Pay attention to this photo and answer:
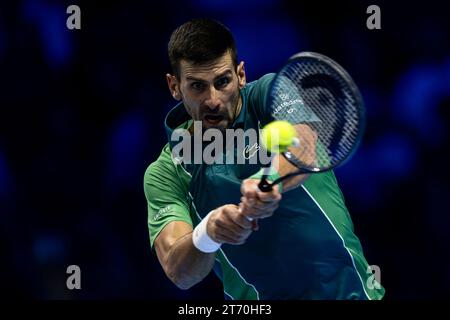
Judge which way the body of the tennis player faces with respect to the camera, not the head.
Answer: toward the camera
